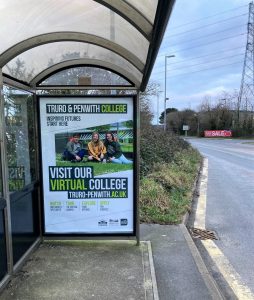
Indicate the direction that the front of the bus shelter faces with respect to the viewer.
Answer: facing to the right of the viewer
